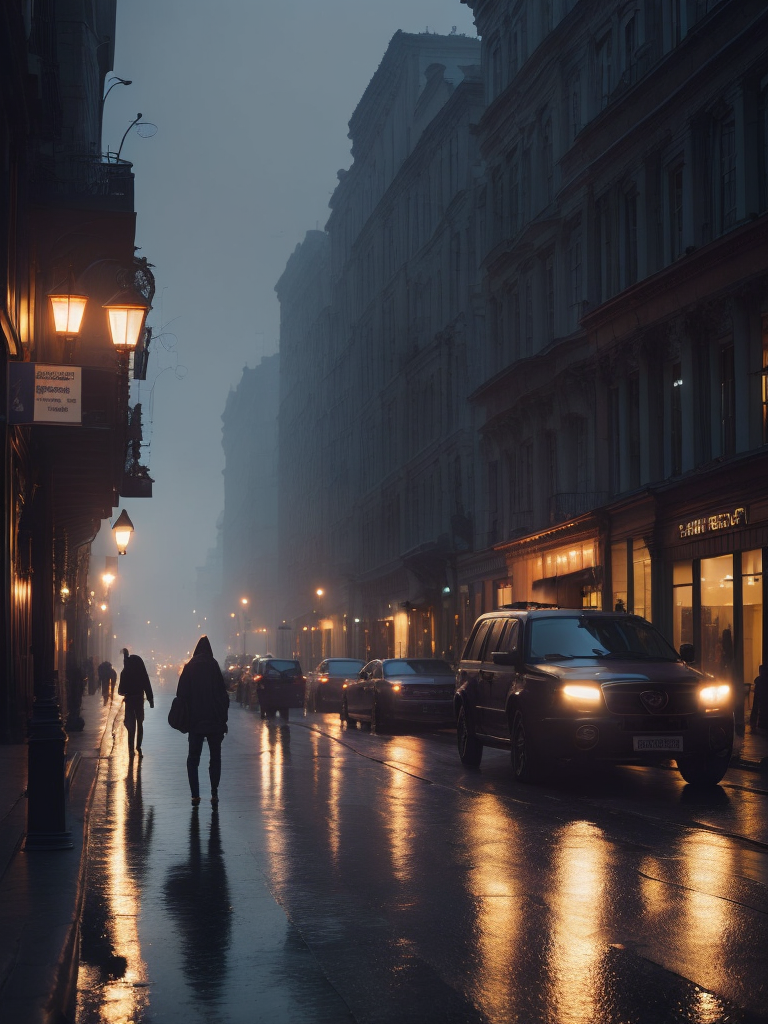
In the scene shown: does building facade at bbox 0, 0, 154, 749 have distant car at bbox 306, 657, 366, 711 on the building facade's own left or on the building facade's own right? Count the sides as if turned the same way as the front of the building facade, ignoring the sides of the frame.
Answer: on the building facade's own left

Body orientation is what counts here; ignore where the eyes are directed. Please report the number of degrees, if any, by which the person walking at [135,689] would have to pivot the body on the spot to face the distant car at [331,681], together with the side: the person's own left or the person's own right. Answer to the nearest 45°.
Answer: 0° — they already face it

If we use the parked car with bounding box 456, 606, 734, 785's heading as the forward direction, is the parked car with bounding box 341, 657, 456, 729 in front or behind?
behind

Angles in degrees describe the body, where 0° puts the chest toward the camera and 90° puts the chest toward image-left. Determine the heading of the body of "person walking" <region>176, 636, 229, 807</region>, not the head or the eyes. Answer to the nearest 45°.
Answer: approximately 180°

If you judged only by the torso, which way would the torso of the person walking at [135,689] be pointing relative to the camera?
away from the camera

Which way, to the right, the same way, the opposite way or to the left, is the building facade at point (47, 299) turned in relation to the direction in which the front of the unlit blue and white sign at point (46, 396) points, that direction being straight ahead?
to the left

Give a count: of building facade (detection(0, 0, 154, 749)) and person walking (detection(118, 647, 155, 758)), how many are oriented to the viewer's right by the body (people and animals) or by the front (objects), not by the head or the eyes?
1

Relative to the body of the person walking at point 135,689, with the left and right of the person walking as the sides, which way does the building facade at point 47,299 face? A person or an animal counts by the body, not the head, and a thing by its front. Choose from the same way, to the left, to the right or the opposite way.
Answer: to the right

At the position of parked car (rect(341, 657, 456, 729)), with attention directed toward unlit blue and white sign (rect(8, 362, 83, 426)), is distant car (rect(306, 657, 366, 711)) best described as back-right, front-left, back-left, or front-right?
back-right
